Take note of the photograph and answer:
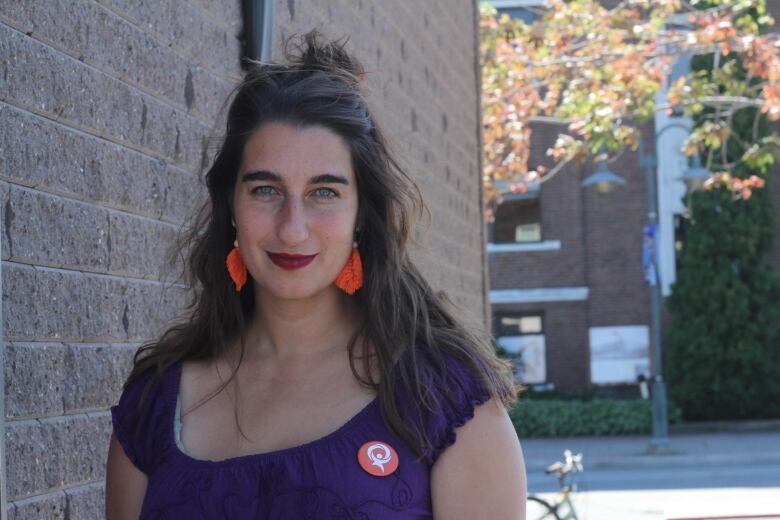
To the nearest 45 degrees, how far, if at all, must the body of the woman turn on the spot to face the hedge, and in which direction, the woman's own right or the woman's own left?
approximately 180°

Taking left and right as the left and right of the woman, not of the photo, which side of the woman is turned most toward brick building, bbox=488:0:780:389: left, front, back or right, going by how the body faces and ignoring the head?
back

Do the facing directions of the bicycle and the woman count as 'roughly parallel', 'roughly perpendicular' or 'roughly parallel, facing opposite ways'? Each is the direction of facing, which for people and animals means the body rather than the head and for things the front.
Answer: roughly perpendicular

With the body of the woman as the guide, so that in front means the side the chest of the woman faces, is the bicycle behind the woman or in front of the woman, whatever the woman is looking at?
behind

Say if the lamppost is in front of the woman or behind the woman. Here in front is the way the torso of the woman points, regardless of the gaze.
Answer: behind
